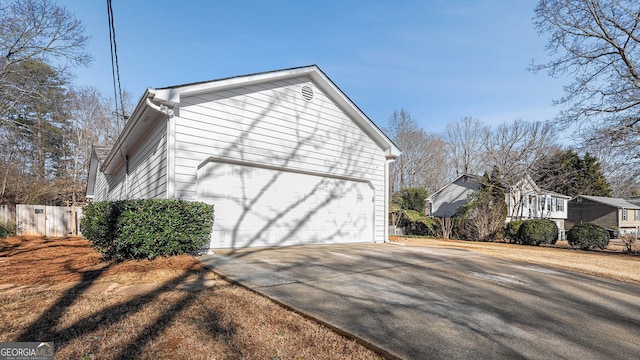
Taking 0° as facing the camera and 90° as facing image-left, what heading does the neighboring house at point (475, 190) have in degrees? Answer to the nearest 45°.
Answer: approximately 0°

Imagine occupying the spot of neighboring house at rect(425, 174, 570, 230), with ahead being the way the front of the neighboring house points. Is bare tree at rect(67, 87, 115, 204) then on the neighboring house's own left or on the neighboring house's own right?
on the neighboring house's own right

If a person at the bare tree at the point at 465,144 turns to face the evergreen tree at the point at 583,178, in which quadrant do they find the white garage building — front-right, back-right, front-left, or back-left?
back-right

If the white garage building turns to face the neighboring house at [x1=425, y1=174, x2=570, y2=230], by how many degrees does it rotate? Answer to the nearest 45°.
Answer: approximately 90° to its left

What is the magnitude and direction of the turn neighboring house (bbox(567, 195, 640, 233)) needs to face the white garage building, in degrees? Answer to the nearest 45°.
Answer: approximately 45° to its right

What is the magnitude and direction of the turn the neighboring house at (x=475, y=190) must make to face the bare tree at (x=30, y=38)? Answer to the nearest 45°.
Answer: approximately 45° to its right
